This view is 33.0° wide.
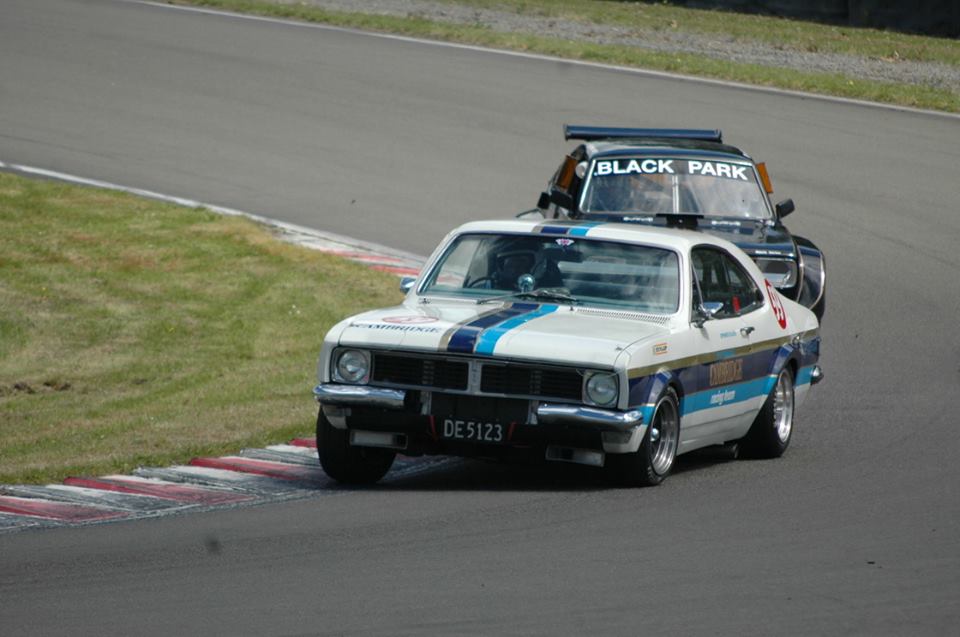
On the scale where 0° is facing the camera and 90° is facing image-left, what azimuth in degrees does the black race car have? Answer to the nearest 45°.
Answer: approximately 0°

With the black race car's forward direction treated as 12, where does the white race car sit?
The white race car is roughly at 12 o'clock from the black race car.

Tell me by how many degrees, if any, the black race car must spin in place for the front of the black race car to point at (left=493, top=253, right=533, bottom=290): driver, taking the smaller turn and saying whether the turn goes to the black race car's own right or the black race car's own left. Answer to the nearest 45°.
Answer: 0° — it already faces them
